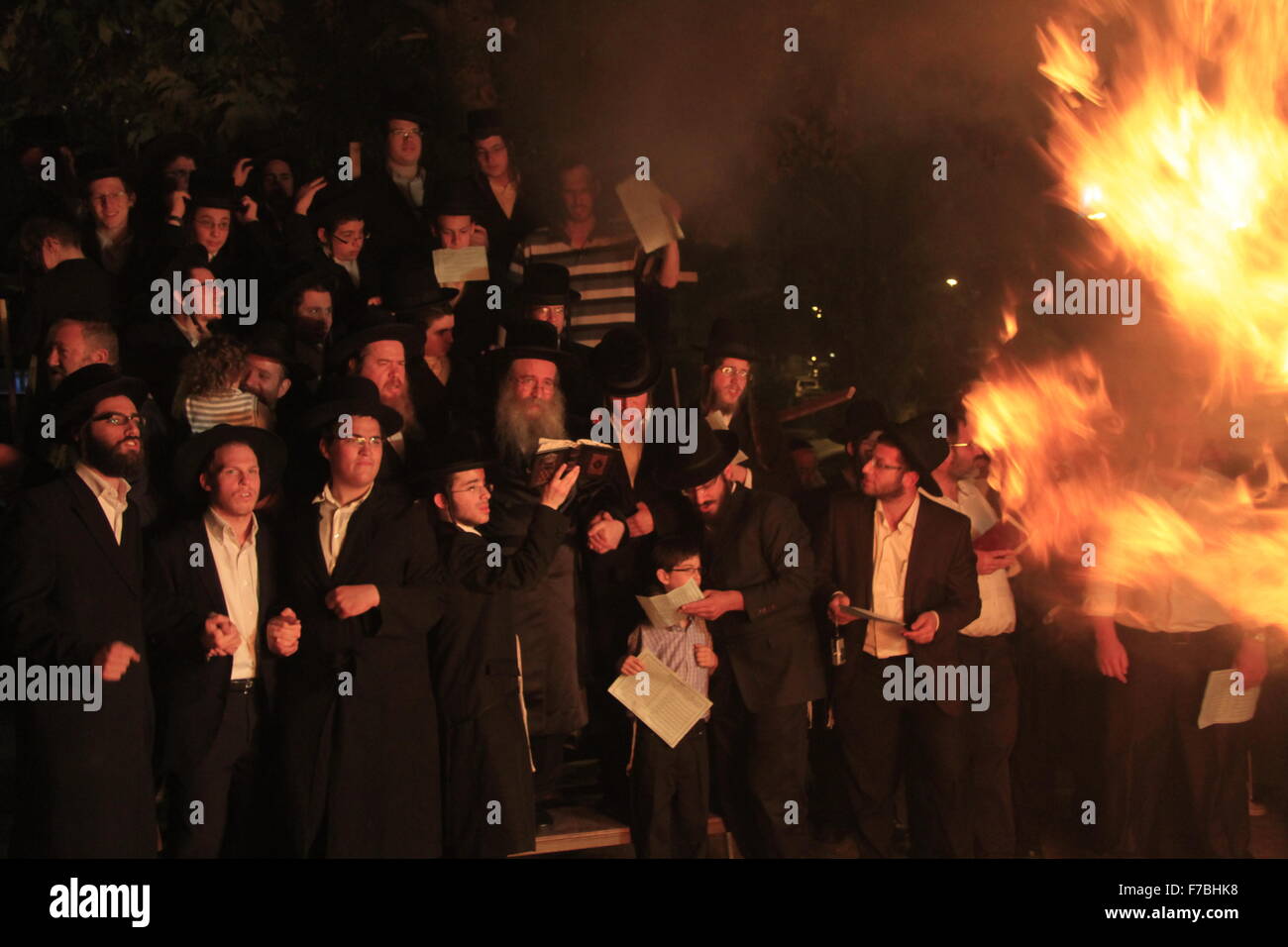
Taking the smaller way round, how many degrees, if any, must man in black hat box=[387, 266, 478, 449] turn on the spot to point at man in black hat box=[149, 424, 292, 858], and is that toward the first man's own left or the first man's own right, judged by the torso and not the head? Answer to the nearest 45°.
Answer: approximately 90° to the first man's own right

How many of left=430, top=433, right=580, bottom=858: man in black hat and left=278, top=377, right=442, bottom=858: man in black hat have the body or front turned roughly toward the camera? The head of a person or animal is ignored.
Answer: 1

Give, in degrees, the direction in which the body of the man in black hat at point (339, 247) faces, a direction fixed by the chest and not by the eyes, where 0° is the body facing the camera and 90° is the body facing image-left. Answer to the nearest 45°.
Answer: approximately 315°

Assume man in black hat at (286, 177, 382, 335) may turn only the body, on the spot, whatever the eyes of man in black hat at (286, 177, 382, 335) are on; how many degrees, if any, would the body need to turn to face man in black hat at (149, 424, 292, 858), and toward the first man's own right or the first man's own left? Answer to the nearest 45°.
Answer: approximately 45° to the first man's own right

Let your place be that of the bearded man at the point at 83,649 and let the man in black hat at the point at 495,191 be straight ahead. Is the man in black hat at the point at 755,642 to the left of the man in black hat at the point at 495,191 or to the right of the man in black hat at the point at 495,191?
right

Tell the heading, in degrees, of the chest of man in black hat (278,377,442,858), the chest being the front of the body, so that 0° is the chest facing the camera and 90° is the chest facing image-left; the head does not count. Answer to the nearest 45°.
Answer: approximately 0°

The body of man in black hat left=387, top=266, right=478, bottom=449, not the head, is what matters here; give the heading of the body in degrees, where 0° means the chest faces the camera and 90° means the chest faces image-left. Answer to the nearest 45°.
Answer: approximately 315°
